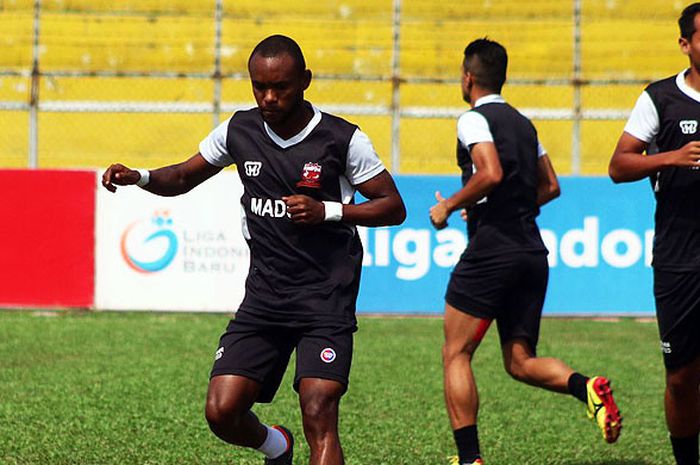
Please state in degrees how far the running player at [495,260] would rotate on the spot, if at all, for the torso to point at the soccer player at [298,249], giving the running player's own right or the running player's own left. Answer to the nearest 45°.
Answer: approximately 90° to the running player's own left

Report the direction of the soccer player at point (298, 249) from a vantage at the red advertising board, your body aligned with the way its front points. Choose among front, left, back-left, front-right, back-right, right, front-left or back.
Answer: front

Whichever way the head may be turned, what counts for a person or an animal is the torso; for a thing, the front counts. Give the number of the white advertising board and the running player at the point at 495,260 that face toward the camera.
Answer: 1

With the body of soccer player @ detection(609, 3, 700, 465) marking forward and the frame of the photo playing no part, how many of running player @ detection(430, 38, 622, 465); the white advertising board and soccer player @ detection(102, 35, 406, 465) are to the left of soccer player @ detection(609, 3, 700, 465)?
0

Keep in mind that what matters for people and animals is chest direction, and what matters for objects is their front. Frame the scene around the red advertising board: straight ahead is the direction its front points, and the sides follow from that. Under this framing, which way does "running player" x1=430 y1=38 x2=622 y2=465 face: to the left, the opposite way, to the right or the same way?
the opposite way

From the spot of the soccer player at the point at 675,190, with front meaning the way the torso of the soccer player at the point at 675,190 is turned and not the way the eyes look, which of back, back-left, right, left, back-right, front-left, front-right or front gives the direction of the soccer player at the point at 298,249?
front-right

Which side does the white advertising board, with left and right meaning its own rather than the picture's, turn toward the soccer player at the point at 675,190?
front

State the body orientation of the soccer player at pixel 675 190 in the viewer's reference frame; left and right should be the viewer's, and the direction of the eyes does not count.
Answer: facing the viewer

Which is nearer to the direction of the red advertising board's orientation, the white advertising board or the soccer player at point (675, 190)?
the soccer player

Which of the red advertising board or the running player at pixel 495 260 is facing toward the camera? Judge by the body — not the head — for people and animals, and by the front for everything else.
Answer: the red advertising board

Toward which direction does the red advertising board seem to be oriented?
toward the camera

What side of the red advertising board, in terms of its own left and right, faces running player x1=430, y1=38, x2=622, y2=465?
front

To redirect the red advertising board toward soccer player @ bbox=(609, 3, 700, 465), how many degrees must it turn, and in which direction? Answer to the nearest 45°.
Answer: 0° — it already faces them

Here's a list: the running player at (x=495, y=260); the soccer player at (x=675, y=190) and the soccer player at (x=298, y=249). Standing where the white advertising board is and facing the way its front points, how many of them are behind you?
0
